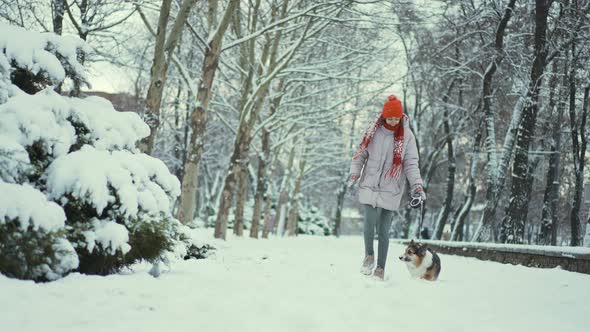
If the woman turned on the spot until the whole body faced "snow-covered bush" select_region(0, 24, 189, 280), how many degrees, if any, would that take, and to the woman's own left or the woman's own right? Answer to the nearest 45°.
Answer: approximately 45° to the woman's own right

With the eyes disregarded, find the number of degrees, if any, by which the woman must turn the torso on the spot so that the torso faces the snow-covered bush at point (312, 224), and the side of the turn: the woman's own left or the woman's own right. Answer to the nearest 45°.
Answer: approximately 180°

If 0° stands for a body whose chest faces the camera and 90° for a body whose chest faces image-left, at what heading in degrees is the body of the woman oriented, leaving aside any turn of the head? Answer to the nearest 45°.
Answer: approximately 0°
